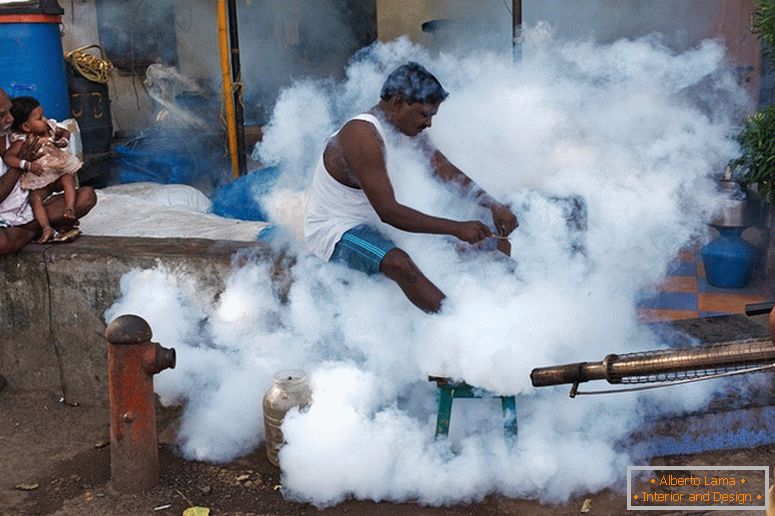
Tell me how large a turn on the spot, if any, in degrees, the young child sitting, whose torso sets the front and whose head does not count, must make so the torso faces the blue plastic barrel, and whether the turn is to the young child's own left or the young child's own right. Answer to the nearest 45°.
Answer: approximately 135° to the young child's own left

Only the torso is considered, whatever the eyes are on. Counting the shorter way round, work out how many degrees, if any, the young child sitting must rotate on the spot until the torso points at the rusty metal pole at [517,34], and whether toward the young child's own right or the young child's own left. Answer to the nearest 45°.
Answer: approximately 45° to the young child's own left

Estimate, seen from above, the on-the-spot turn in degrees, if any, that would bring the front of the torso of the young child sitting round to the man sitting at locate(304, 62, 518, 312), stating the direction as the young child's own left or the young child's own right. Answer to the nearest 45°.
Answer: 0° — they already face them

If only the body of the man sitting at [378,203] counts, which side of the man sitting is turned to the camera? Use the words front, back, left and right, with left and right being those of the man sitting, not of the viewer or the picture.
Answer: right

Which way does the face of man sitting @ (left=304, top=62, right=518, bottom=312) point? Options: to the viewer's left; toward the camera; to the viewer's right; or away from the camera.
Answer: to the viewer's right

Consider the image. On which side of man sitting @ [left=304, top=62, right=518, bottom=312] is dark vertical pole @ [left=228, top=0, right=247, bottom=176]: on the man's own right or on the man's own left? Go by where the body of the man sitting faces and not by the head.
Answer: on the man's own left

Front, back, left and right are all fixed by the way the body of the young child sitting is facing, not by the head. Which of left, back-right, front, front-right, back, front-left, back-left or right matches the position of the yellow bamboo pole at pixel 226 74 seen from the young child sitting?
left

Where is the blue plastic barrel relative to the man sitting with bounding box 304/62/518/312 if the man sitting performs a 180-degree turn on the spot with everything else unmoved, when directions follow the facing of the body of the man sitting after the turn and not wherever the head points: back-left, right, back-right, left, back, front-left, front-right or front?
front-right

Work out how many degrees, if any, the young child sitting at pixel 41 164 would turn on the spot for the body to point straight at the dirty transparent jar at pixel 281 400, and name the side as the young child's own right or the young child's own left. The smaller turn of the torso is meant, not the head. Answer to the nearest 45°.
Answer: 0° — they already face it

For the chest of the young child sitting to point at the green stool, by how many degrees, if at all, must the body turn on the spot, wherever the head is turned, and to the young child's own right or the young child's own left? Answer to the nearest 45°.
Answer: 0° — they already face it

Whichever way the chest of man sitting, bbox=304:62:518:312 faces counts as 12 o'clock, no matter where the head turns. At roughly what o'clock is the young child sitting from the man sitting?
The young child sitting is roughly at 7 o'clock from the man sitting.

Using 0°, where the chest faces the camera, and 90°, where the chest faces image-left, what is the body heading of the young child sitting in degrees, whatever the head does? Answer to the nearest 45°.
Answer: approximately 315°

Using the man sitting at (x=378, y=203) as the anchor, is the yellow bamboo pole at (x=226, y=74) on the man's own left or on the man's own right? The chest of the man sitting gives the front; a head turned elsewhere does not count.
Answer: on the man's own left
